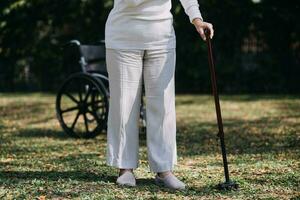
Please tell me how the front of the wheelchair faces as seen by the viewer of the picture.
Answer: facing the viewer and to the right of the viewer

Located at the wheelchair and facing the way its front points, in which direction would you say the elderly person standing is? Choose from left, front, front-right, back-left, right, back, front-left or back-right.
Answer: front-right

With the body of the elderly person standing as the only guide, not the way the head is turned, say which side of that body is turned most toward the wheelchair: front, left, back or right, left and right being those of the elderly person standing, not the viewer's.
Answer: back

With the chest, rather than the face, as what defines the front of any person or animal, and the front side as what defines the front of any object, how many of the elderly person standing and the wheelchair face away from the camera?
0

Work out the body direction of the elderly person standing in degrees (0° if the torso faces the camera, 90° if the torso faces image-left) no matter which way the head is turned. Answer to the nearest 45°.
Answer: approximately 0°
